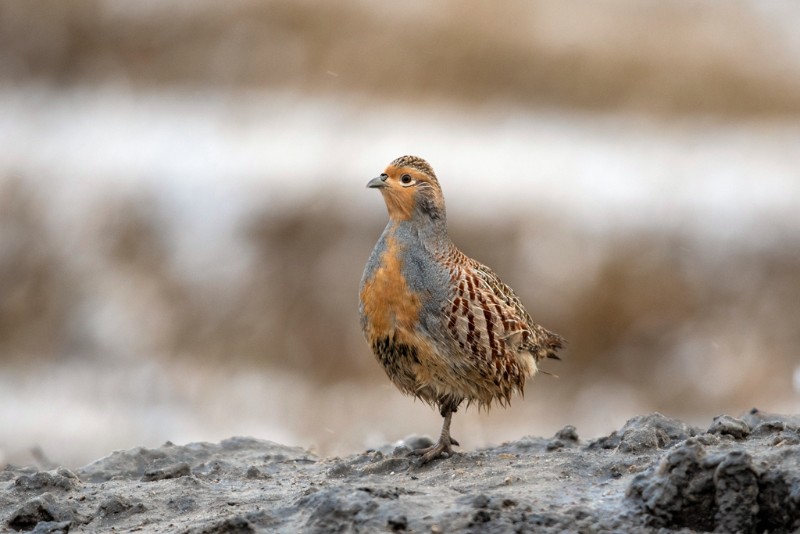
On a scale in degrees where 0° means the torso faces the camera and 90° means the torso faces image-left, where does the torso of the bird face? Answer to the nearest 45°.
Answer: approximately 45°
